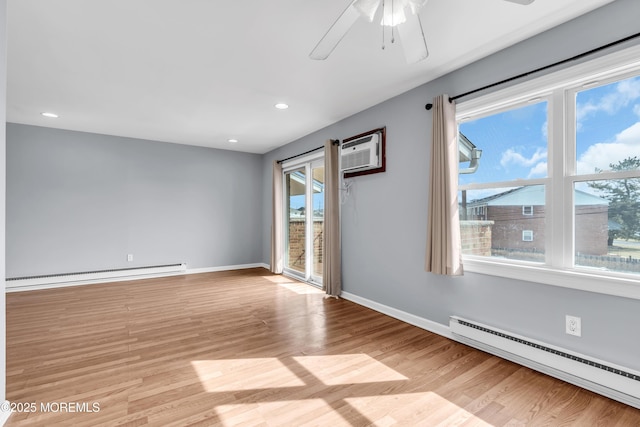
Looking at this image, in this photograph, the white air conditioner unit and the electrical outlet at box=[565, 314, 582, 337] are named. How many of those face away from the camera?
0

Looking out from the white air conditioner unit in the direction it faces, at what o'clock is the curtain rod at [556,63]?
The curtain rod is roughly at 9 o'clock from the white air conditioner unit.

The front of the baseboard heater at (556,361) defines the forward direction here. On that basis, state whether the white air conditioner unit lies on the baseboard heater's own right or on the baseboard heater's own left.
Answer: on the baseboard heater's own right

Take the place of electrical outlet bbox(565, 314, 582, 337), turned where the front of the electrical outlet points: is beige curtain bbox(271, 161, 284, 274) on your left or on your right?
on your right

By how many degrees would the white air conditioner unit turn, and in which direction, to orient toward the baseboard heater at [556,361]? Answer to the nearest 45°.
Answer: approximately 90° to its left

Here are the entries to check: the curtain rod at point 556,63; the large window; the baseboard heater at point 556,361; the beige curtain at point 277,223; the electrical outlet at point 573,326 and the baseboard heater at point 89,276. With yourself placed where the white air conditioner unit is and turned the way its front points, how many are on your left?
4

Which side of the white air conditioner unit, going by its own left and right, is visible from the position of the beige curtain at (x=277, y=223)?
right

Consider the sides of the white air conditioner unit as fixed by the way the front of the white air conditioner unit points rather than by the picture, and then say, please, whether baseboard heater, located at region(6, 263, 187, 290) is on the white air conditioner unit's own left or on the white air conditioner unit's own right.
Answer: on the white air conditioner unit's own right
